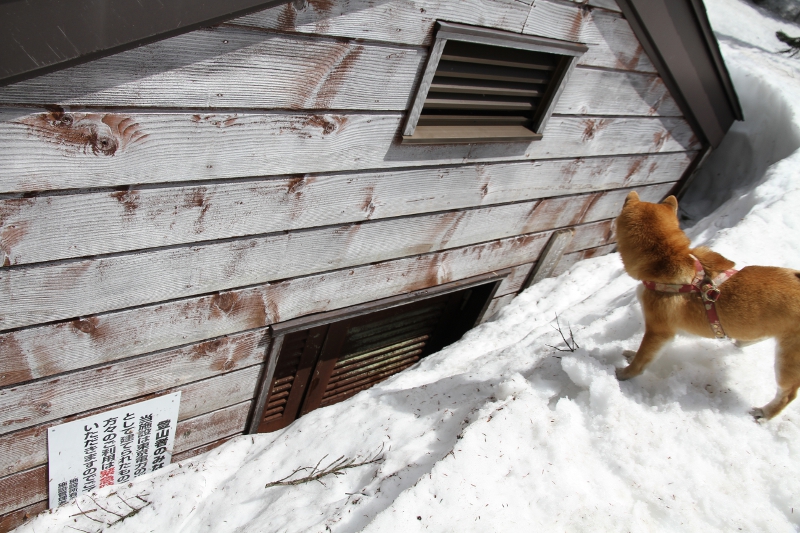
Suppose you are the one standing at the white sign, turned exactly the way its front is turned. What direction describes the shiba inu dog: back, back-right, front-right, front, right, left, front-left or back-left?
front-left

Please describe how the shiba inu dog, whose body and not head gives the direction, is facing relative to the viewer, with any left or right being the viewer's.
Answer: facing away from the viewer and to the left of the viewer

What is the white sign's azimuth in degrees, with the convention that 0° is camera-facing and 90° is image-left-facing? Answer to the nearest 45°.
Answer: approximately 315°

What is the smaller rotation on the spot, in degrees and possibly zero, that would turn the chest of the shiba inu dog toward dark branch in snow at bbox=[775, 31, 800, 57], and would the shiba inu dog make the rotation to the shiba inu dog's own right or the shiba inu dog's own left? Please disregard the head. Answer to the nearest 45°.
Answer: approximately 45° to the shiba inu dog's own right

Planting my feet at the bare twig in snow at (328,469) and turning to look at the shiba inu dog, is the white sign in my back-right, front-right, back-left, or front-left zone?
back-left
